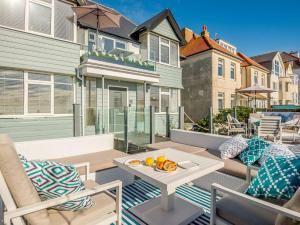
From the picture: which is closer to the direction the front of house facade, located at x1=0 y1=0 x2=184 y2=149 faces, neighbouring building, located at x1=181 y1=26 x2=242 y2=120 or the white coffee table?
the white coffee table

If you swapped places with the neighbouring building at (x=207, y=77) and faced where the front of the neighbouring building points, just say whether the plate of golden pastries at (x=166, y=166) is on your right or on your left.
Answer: on your right

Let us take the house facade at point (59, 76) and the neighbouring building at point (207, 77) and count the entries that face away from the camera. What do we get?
0

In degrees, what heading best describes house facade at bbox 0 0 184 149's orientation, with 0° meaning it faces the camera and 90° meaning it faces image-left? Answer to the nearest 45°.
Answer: approximately 315°

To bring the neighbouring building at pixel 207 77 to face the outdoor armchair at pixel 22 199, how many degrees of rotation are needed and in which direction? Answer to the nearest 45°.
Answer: approximately 45° to its right

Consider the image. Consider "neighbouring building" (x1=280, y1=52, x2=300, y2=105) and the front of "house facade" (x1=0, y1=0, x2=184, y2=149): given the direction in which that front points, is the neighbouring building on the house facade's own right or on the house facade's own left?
on the house facade's own left

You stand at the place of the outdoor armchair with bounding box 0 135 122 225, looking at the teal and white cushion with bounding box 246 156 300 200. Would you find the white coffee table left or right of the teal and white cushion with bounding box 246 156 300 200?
left

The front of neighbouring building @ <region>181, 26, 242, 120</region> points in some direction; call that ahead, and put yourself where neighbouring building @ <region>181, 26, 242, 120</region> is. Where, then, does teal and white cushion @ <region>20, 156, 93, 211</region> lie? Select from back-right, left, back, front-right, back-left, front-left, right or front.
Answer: front-right

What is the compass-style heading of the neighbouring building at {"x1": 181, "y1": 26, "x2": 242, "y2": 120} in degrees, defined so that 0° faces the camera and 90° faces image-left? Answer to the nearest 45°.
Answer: approximately 315°

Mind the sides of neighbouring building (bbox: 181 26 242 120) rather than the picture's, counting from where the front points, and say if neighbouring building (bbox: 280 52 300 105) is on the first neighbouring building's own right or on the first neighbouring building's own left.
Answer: on the first neighbouring building's own left
